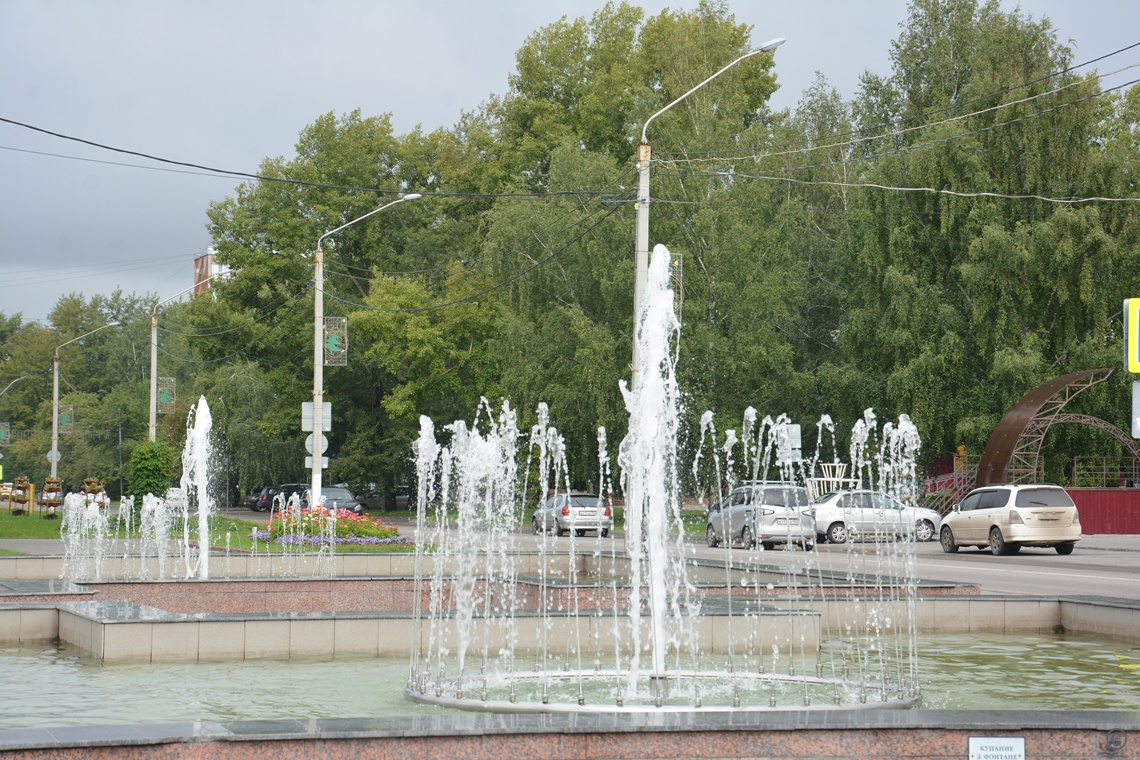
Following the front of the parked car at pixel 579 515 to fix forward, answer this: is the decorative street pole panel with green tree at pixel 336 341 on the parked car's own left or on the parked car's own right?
on the parked car's own left

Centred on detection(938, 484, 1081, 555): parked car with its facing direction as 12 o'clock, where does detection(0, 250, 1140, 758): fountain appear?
The fountain is roughly at 8 o'clock from the parked car.

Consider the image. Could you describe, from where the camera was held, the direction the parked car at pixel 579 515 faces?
facing away from the viewer and to the left of the viewer

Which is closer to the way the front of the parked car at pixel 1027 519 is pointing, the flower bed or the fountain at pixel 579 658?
the flower bed

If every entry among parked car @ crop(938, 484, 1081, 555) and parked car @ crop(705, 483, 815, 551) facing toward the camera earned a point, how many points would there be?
0

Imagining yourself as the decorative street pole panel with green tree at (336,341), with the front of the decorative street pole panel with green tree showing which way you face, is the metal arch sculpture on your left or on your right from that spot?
on your left

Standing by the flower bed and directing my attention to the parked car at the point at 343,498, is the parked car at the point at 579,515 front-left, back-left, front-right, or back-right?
front-right

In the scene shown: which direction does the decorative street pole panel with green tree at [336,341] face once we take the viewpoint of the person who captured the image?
facing the viewer

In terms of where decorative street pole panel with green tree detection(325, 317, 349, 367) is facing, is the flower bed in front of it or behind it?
in front

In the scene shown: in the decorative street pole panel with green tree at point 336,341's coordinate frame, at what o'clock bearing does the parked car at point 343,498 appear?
The parked car is roughly at 6 o'clock from the decorative street pole panel with green tree.

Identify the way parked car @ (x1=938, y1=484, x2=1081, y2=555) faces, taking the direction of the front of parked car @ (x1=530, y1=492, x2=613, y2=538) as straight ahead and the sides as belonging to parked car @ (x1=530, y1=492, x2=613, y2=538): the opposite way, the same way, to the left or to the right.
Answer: the same way

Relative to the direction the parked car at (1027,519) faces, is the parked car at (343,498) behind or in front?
in front

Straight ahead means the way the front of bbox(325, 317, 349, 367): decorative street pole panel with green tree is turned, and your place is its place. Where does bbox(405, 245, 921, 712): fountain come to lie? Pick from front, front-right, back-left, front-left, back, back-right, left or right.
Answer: front

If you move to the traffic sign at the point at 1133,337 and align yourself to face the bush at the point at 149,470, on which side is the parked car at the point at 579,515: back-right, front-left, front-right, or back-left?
front-right

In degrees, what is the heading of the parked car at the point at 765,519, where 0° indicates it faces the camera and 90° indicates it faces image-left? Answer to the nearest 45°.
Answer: approximately 135°
